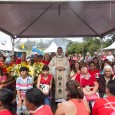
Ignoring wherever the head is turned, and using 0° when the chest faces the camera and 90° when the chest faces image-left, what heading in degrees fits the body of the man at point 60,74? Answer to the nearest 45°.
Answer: approximately 0°

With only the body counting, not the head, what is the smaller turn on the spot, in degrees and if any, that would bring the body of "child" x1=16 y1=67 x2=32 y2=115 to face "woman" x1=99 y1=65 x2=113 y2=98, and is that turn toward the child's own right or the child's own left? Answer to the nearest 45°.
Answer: approximately 90° to the child's own left

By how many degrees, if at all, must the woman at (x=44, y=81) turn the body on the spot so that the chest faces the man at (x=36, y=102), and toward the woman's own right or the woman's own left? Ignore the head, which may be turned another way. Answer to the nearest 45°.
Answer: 0° — they already face them

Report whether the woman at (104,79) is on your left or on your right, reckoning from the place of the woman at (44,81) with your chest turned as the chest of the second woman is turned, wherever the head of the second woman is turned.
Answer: on your left

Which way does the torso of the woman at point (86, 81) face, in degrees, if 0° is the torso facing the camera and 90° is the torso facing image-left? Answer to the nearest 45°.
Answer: approximately 0°
